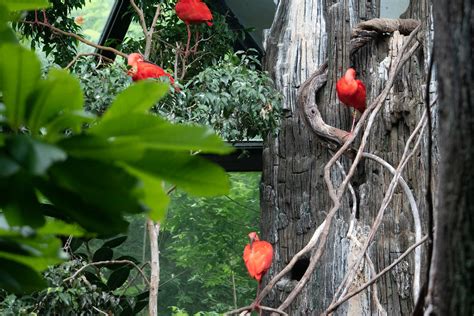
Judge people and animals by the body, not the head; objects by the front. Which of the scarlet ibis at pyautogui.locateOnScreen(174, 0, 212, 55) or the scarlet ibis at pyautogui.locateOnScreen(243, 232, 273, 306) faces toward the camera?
the scarlet ibis at pyautogui.locateOnScreen(243, 232, 273, 306)

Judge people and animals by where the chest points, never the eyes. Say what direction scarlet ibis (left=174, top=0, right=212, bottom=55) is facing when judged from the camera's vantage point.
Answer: facing to the left of the viewer

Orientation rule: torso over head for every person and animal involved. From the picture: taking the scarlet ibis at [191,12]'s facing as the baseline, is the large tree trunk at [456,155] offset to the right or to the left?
on its left

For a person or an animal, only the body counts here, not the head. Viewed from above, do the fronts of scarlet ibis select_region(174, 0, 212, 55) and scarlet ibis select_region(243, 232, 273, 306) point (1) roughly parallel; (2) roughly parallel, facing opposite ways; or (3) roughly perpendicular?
roughly perpendicular

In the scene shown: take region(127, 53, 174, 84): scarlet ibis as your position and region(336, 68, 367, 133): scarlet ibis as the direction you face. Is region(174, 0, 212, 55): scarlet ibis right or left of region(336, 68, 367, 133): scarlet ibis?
left

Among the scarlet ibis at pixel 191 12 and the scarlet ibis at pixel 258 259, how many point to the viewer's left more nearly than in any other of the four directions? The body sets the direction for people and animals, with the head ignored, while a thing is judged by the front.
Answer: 1
